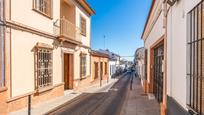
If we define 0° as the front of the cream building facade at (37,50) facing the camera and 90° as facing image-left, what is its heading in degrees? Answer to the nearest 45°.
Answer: approximately 315°
